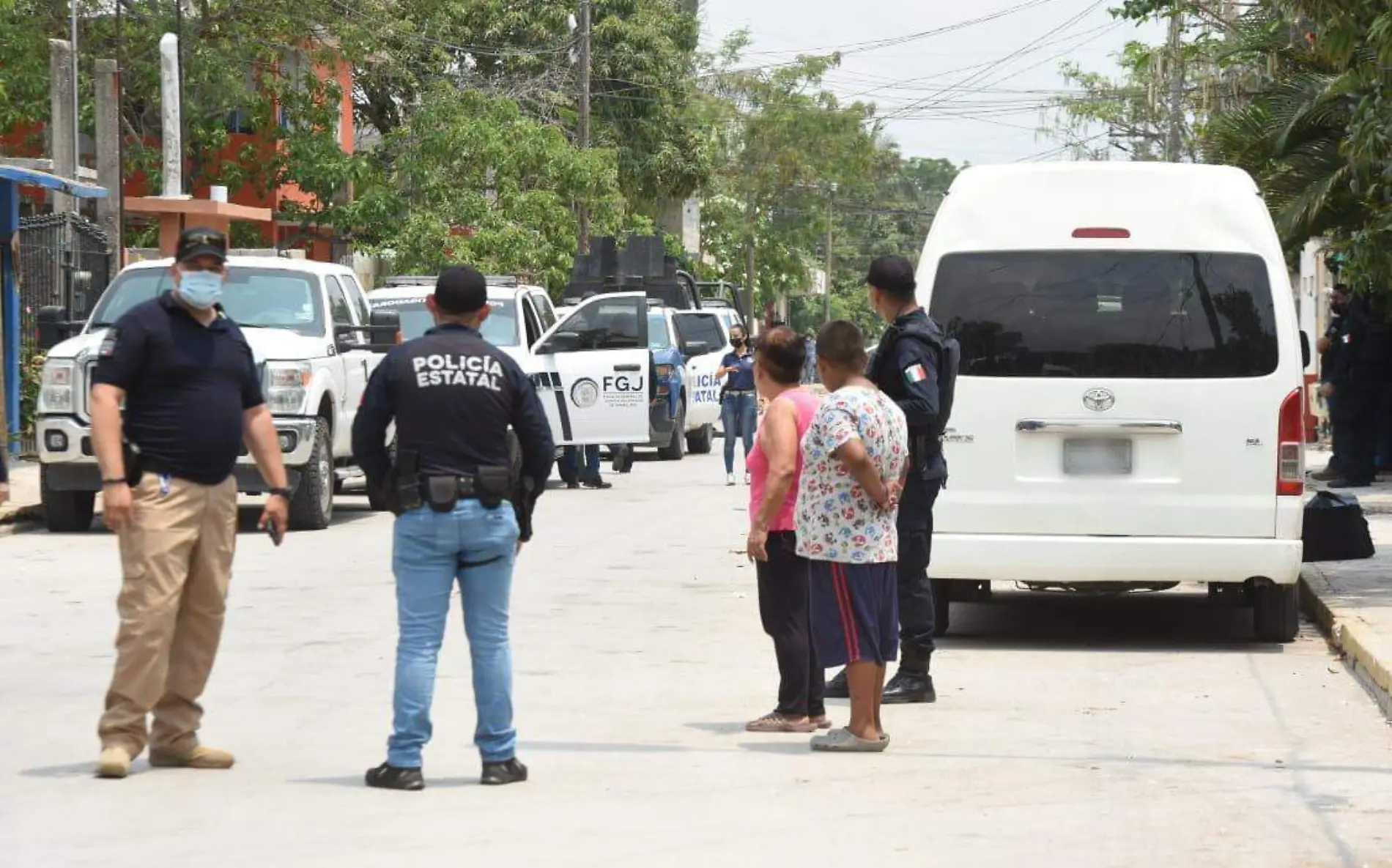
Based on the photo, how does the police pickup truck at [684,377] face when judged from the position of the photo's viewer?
facing the viewer and to the left of the viewer

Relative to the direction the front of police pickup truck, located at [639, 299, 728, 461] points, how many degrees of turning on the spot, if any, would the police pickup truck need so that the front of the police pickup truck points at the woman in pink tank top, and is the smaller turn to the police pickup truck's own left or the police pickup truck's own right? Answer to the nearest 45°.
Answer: approximately 45° to the police pickup truck's own left

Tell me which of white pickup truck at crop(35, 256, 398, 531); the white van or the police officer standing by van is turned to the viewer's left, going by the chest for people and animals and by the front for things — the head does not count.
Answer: the police officer standing by van

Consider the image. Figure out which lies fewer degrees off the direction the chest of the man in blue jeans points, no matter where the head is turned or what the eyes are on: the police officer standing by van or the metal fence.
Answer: the metal fence

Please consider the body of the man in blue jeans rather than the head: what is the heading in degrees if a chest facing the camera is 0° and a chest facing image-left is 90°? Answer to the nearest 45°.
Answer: approximately 180°

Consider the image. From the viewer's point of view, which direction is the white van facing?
away from the camera

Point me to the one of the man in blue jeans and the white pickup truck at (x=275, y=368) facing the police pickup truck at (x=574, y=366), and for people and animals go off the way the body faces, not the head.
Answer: the man in blue jeans

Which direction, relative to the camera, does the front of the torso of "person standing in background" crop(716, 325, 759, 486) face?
toward the camera

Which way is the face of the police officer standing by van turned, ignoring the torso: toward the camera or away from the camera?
away from the camera
